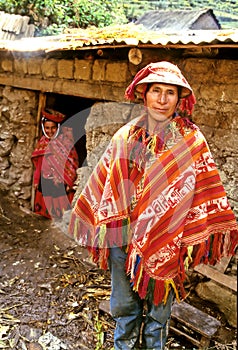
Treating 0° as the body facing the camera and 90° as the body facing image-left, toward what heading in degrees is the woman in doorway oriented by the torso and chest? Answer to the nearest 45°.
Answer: approximately 0°

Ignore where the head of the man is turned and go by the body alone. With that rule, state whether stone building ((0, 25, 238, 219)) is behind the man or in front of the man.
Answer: behind

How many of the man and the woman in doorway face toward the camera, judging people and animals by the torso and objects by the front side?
2

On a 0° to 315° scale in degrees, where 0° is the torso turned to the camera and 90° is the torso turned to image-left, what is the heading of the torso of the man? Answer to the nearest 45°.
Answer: approximately 0°

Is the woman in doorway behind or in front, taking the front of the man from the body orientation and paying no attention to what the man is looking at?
behind

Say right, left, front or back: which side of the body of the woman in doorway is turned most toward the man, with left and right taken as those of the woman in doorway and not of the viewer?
front
